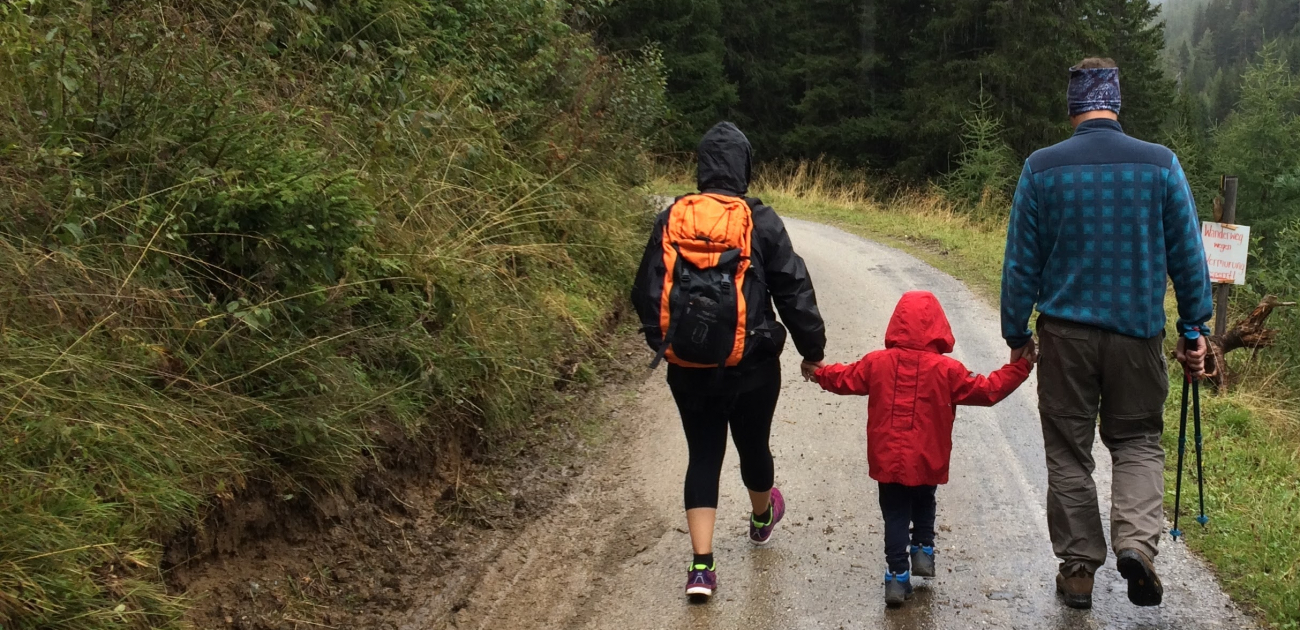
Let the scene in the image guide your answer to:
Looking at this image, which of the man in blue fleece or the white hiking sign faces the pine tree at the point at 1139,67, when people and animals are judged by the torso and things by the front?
the man in blue fleece

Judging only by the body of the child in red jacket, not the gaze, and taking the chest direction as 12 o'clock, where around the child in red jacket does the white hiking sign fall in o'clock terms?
The white hiking sign is roughly at 1 o'clock from the child in red jacket.

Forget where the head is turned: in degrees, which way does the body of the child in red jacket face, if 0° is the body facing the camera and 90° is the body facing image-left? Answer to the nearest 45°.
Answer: approximately 180°

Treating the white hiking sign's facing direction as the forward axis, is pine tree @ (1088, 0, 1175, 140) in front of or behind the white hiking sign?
behind

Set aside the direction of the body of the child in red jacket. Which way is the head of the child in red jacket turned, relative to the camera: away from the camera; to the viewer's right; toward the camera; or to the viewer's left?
away from the camera

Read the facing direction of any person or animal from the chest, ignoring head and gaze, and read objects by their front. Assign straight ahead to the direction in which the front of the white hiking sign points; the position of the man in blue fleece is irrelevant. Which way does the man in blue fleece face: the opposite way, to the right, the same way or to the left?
the opposite way

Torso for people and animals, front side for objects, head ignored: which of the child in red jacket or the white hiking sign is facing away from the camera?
the child in red jacket

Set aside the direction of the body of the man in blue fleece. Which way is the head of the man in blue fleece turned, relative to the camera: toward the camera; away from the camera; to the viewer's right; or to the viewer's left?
away from the camera

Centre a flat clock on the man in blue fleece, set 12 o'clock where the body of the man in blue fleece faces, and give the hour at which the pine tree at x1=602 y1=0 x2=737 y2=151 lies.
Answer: The pine tree is roughly at 11 o'clock from the man in blue fleece.

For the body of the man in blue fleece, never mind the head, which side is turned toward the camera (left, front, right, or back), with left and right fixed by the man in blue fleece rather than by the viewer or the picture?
back

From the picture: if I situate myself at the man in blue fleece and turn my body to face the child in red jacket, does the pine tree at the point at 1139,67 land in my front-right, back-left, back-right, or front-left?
back-right

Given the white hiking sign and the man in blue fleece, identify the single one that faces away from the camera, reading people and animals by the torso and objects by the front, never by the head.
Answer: the man in blue fleece

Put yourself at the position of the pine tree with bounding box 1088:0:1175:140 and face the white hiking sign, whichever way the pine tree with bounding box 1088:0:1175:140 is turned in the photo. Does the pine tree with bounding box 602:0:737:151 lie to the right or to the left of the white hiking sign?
right

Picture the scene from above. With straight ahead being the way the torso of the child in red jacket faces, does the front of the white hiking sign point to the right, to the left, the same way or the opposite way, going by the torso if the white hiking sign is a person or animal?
the opposite way

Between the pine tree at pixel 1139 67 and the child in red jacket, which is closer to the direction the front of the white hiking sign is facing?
the child in red jacket

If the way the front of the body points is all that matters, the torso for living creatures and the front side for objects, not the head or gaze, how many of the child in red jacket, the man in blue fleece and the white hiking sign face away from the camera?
2
